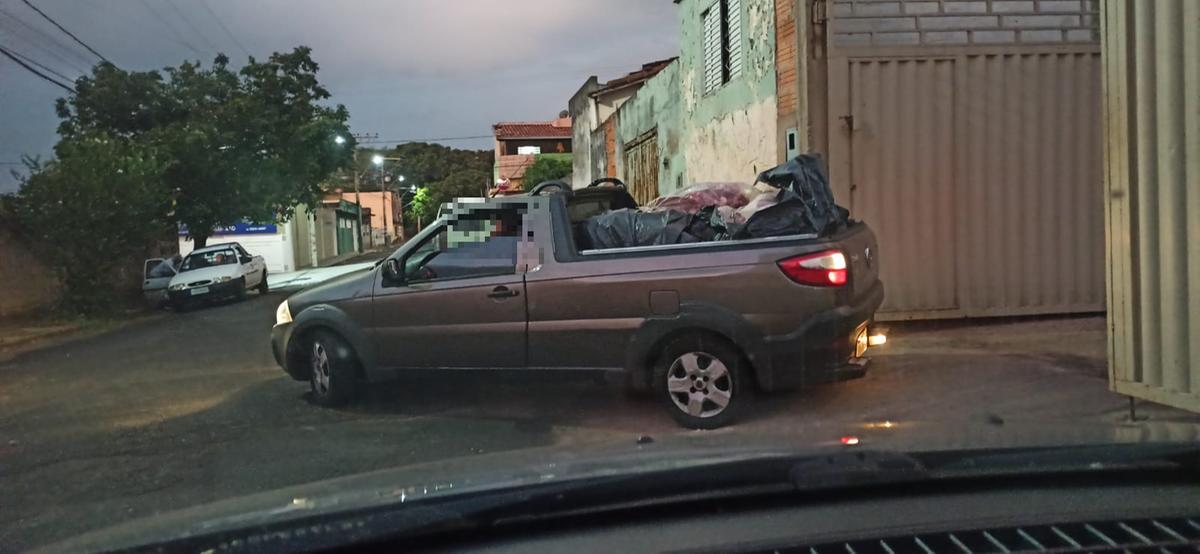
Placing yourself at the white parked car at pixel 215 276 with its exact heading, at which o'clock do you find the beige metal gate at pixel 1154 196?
The beige metal gate is roughly at 10 o'clock from the white parked car.

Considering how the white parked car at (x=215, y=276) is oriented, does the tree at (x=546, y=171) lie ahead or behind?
behind

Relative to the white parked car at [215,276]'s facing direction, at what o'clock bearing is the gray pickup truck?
The gray pickup truck is roughly at 10 o'clock from the white parked car.

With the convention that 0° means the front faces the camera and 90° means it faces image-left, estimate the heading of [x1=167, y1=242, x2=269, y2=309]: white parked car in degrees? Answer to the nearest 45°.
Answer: approximately 45°

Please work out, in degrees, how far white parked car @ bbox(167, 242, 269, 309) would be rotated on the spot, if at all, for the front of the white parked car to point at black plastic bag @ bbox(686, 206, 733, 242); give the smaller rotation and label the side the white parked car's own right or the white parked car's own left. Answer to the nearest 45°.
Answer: approximately 45° to the white parked car's own left

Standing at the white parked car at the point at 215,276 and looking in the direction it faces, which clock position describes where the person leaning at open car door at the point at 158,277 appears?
the person leaning at open car door at the point at 158,277 is roughly at 3 o'clock from the white parked car at the point at 215,276.

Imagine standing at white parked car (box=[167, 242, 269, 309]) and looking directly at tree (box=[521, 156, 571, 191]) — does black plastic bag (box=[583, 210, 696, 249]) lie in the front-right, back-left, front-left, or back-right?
back-right

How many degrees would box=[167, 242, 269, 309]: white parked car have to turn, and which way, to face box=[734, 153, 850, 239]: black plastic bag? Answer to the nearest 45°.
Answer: approximately 45° to its left

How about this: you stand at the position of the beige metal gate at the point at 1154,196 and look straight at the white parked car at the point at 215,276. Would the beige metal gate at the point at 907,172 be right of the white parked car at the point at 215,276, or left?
right
